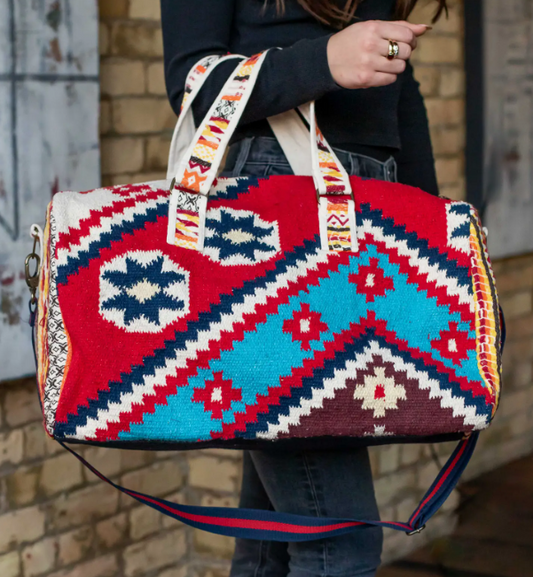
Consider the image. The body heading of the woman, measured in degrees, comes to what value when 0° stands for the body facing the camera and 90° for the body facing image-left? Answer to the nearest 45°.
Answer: approximately 315°
